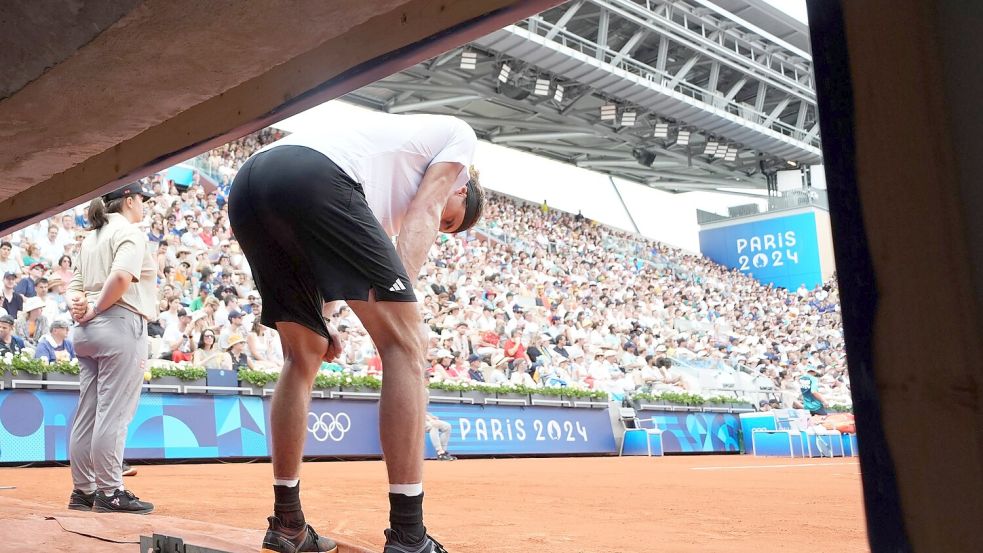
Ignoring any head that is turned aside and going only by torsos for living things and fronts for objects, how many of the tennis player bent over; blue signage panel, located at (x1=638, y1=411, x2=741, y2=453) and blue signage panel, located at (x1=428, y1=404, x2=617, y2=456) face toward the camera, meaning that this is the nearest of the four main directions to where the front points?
2

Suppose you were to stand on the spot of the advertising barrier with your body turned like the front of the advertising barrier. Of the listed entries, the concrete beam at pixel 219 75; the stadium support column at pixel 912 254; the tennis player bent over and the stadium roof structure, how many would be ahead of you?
3

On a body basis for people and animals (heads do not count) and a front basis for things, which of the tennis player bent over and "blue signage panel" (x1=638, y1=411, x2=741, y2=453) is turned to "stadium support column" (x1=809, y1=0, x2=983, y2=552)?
the blue signage panel

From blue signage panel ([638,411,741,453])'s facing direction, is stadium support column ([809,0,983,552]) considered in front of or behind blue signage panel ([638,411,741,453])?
in front

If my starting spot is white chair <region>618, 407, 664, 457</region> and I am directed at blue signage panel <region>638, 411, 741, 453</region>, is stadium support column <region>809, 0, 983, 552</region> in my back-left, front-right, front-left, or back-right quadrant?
back-right

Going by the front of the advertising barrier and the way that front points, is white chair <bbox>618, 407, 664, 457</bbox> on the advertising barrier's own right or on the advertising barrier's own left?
on the advertising barrier's own left

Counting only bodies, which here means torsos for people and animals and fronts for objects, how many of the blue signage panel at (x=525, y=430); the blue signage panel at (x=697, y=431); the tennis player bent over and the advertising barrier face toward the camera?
3

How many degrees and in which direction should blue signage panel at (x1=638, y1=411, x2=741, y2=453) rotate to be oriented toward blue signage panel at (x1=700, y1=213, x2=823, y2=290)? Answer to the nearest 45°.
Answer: approximately 180°

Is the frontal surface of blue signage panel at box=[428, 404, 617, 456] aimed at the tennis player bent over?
yes

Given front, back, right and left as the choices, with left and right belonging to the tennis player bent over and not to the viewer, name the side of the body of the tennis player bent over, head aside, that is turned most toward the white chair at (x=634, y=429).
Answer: front

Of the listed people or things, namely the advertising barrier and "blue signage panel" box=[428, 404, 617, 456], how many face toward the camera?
2
